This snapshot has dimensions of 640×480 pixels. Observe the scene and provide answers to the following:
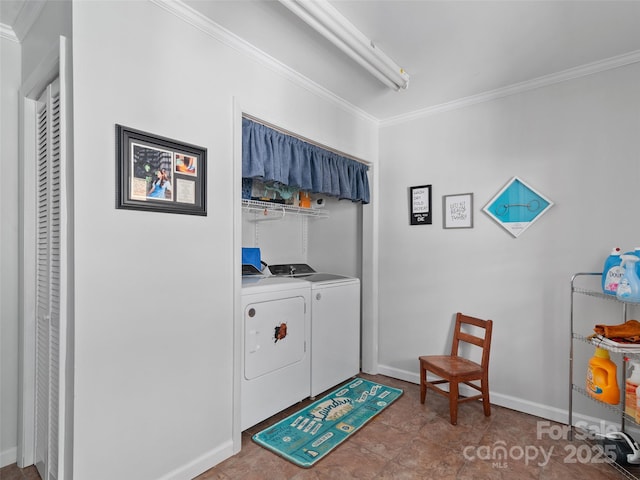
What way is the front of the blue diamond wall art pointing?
toward the camera

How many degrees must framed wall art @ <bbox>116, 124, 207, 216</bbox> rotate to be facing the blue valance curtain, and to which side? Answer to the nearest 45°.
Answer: approximately 90° to its left

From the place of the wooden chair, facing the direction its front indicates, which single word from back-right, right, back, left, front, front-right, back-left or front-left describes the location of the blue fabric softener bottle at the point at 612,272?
back-left

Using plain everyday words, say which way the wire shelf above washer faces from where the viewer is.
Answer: facing the viewer and to the right of the viewer

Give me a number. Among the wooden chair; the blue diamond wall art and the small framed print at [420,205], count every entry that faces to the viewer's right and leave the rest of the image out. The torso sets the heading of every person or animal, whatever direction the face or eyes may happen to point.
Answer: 0

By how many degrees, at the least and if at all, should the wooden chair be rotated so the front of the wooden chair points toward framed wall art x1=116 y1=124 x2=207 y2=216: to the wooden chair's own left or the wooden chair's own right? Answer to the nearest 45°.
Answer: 0° — it already faces it

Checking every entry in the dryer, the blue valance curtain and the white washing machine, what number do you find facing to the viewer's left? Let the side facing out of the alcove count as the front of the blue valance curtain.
0

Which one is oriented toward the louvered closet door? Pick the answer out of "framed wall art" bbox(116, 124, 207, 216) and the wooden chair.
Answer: the wooden chair

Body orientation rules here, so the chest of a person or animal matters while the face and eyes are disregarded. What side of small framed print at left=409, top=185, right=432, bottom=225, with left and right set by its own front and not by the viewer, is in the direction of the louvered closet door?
front

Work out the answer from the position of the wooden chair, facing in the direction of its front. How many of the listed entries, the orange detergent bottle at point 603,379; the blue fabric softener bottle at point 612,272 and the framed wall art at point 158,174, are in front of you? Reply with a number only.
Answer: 1

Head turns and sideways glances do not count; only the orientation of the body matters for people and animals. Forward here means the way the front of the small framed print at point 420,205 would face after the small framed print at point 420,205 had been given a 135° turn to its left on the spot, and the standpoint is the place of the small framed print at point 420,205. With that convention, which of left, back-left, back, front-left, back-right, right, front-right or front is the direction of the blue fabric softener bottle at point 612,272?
front-right

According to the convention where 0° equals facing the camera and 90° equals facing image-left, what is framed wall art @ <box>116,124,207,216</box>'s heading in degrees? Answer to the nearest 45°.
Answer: approximately 315°

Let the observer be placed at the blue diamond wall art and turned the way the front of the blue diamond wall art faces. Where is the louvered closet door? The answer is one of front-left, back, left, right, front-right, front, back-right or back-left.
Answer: front-right

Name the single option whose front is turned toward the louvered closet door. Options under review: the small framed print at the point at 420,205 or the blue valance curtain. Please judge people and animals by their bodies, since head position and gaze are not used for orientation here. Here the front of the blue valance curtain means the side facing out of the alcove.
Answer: the small framed print
